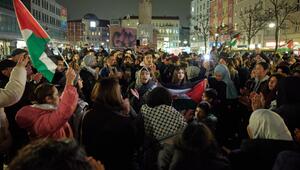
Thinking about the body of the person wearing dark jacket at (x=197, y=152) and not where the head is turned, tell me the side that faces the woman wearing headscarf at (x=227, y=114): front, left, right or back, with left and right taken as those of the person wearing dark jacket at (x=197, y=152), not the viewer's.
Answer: front

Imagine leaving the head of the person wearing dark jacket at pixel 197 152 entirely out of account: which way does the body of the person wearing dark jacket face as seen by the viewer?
away from the camera

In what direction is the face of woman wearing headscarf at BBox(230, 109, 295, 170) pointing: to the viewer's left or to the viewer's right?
to the viewer's left

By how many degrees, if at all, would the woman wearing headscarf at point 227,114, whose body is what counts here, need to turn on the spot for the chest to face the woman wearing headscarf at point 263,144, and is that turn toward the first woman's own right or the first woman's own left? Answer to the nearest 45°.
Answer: approximately 90° to the first woman's own left

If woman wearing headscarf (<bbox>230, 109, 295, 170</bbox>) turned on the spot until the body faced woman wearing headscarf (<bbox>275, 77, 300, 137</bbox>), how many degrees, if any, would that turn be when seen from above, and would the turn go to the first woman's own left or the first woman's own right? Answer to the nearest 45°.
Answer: approximately 45° to the first woman's own right

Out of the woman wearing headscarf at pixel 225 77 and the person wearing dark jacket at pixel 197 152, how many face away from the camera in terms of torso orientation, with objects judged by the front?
1

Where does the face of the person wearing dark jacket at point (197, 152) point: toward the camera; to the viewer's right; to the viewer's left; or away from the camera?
away from the camera

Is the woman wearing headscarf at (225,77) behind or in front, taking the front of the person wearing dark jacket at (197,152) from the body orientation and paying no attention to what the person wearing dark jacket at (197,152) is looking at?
in front

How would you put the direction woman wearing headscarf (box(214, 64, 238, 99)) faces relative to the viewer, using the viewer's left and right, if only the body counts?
facing the viewer and to the left of the viewer

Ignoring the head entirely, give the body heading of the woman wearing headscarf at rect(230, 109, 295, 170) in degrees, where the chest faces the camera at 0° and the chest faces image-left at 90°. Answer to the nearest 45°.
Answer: approximately 135°

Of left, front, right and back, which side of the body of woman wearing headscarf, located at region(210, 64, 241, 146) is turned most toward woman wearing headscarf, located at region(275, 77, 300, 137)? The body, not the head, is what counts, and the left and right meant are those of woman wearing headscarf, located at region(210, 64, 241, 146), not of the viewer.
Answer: left
